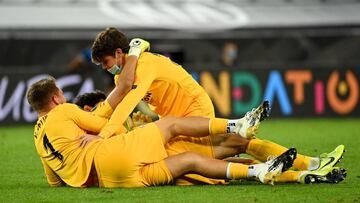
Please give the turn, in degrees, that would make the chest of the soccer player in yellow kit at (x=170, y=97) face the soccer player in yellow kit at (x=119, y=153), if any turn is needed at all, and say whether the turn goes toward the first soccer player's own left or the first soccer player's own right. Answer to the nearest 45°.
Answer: approximately 45° to the first soccer player's own left

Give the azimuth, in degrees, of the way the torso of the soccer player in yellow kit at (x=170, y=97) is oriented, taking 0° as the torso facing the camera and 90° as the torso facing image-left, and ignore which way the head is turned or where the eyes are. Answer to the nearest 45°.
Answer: approximately 90°
